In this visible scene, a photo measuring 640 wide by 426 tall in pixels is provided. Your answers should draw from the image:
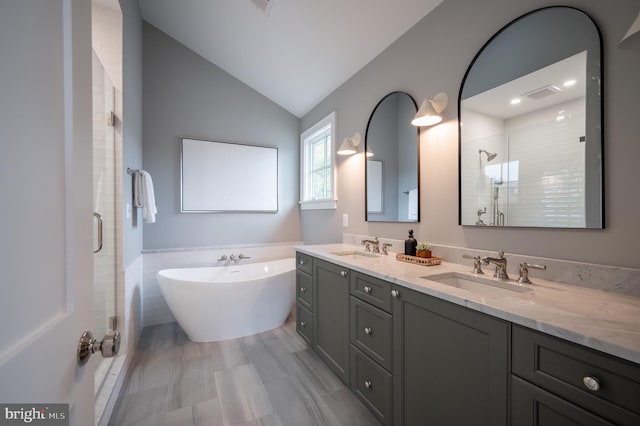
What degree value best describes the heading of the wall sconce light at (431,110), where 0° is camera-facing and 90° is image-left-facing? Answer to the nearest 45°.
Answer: approximately 45°

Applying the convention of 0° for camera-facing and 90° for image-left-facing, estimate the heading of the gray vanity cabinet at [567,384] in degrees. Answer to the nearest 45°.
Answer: approximately 45°

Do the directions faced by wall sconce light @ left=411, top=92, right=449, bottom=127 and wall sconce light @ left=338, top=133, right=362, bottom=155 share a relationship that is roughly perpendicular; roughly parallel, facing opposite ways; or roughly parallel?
roughly parallel

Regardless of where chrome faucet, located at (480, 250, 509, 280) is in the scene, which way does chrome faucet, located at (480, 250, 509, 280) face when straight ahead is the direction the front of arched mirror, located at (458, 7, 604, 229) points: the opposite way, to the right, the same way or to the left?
the same way

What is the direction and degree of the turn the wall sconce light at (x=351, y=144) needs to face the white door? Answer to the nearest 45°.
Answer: approximately 45° to its left

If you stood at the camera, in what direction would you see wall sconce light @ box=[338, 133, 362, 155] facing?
facing the viewer and to the left of the viewer

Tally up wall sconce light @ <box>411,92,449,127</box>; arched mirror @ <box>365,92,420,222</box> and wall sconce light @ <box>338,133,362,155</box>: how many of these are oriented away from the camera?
0

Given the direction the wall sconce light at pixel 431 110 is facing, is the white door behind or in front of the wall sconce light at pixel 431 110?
in front

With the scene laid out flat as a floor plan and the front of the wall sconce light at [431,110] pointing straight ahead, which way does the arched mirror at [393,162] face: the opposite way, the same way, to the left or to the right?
the same way

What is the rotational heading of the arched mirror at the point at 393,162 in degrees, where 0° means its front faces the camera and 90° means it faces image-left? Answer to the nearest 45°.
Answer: approximately 45°

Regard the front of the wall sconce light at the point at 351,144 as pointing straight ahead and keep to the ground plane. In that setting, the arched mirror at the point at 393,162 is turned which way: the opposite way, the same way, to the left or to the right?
the same way

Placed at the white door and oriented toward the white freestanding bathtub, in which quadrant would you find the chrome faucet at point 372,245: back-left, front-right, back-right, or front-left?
front-right
